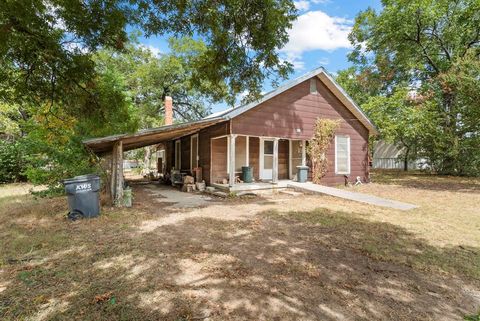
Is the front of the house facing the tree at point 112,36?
no

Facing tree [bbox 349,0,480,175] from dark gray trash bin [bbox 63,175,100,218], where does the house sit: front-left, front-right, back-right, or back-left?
front-left

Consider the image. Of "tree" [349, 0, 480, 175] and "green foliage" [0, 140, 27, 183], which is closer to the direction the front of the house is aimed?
the tree

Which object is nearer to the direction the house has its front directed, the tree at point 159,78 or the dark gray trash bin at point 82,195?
the dark gray trash bin

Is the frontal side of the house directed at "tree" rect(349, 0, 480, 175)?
no

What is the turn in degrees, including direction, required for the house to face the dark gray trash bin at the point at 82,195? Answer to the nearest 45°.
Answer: approximately 90° to its right

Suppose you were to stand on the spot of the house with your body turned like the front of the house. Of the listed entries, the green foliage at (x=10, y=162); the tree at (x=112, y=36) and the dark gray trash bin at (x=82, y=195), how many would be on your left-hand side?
0

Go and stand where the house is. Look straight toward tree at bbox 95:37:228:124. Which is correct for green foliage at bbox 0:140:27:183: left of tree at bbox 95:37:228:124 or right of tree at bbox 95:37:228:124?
left

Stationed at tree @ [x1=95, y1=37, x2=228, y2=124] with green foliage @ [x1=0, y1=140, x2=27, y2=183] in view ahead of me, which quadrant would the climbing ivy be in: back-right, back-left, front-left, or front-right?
front-left

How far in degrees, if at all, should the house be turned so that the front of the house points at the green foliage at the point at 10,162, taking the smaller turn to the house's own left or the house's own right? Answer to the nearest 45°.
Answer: approximately 135° to the house's own right

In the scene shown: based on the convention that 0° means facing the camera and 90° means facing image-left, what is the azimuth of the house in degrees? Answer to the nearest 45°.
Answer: approximately 315°

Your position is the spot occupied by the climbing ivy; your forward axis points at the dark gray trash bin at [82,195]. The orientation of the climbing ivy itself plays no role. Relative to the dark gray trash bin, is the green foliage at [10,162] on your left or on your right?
right

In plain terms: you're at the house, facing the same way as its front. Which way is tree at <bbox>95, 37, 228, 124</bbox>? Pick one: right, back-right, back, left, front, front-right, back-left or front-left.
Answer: back
